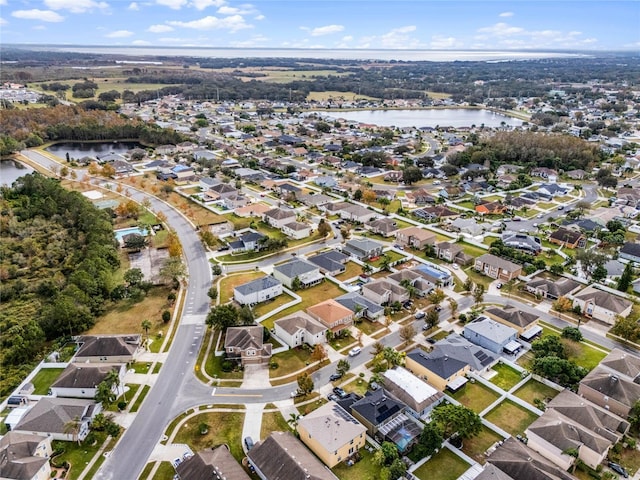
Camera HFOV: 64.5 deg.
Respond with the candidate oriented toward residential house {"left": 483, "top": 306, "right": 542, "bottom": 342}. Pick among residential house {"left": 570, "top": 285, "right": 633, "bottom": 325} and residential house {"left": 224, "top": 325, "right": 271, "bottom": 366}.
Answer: residential house {"left": 570, "top": 285, "right": 633, "bottom": 325}

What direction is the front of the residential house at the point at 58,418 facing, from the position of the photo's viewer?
facing to the right of the viewer

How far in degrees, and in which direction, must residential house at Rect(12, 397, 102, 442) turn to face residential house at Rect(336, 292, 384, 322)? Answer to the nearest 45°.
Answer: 0° — it already faces it

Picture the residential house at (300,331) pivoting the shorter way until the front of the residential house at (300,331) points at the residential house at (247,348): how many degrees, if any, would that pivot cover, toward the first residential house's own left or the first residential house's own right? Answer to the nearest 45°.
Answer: approximately 90° to the first residential house's own right

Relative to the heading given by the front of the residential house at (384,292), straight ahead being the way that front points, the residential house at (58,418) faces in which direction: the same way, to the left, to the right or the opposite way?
to the left

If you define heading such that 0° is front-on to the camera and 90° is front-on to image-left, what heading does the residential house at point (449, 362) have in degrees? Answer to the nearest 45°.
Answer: approximately 135°

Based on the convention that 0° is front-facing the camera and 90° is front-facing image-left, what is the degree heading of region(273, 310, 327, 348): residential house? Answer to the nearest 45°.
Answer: approximately 315°

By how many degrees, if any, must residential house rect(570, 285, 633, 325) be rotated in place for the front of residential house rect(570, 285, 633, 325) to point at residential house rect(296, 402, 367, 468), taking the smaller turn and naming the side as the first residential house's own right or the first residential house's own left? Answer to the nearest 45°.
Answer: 0° — it already faces it

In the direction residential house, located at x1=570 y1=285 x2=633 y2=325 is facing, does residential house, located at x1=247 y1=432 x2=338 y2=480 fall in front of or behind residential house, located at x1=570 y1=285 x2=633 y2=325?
in front

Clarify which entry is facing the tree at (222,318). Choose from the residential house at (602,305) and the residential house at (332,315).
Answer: the residential house at (602,305)
